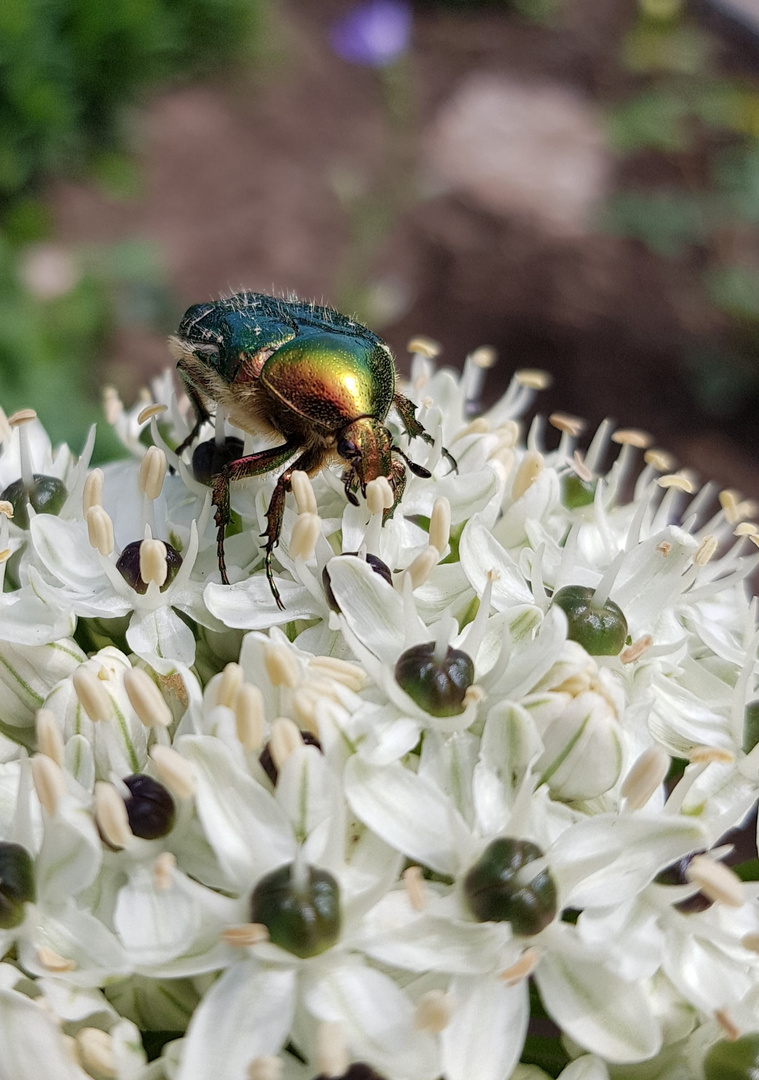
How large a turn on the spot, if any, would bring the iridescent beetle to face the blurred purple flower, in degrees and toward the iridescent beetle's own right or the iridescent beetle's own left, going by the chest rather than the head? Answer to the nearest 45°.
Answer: approximately 135° to the iridescent beetle's own left

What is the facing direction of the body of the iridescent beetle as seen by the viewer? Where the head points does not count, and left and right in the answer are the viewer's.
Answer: facing the viewer and to the right of the viewer
